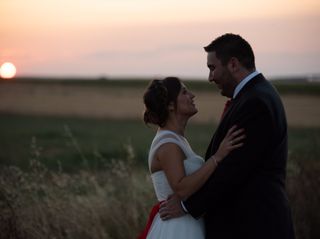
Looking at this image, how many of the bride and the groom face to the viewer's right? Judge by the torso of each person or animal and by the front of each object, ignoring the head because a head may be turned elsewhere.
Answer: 1

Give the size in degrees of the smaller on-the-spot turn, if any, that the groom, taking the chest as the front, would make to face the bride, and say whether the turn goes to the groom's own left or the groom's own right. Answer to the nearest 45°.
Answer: approximately 45° to the groom's own right

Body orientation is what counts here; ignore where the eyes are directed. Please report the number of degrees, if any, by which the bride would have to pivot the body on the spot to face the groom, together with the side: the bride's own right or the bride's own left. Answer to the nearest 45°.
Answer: approximately 45° to the bride's own right

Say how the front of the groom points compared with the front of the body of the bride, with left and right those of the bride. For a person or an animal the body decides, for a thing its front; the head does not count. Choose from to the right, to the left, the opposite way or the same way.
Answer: the opposite way

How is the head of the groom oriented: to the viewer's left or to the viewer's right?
to the viewer's left

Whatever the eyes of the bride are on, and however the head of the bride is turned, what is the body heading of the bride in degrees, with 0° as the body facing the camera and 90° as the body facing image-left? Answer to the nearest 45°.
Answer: approximately 270°

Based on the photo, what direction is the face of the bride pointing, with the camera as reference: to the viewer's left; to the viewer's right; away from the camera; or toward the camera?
to the viewer's right

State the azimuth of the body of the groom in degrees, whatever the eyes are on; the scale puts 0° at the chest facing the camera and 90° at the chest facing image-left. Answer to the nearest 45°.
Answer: approximately 90°
